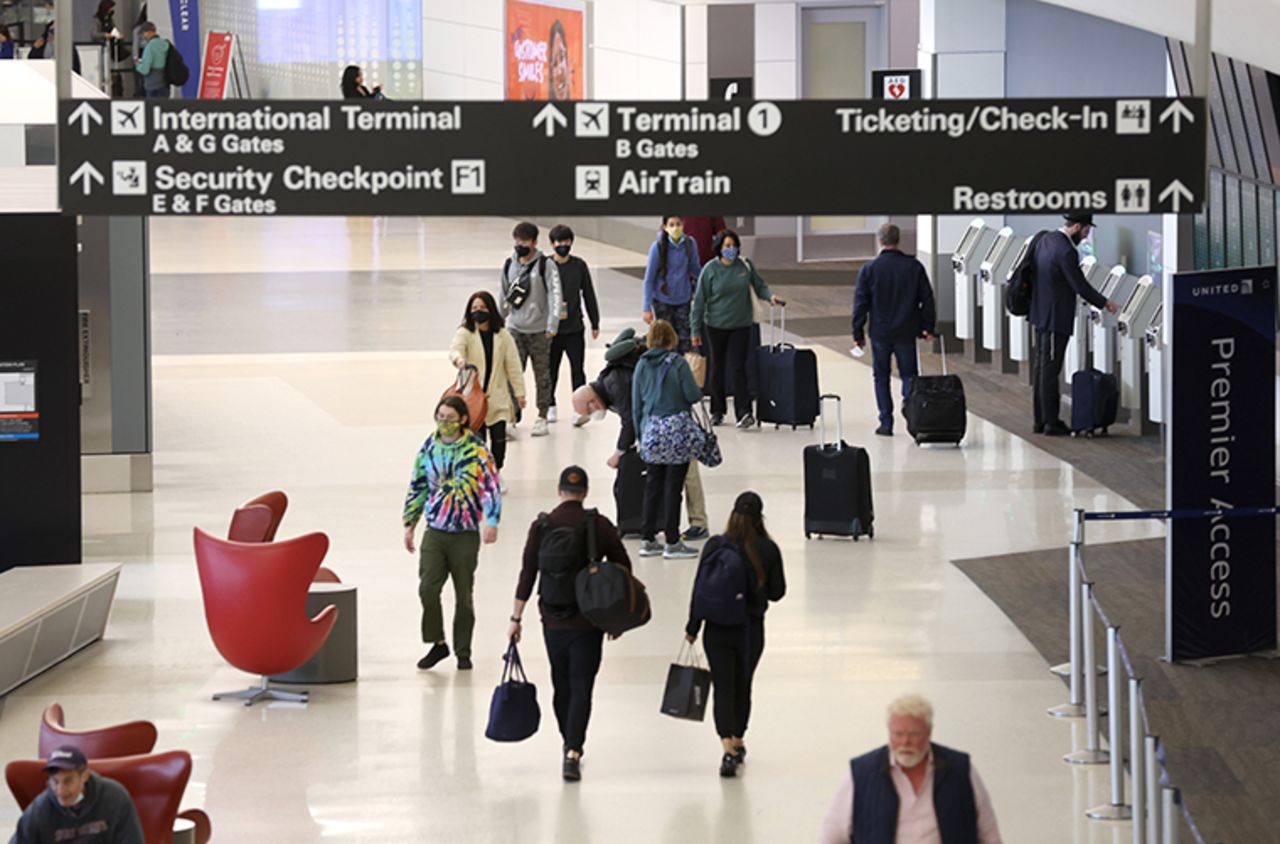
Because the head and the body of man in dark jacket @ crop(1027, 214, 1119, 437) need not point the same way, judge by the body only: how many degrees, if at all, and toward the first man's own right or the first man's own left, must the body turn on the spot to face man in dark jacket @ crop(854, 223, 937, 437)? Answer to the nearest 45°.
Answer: approximately 180°

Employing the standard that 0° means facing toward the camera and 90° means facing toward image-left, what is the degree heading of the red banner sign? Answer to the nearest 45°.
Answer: approximately 0°

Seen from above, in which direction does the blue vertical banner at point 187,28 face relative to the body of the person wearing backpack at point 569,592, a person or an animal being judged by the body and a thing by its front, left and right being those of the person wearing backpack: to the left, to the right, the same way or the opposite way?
the opposite way

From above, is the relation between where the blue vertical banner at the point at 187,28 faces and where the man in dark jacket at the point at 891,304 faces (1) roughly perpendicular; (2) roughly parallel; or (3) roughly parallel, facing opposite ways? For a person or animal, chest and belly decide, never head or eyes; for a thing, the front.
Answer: roughly parallel, facing opposite ways

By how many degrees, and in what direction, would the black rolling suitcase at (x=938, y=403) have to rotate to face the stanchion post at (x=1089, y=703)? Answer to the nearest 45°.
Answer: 0° — it already faces it

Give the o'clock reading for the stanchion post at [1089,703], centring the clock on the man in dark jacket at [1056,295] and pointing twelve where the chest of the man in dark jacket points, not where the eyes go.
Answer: The stanchion post is roughly at 3 o'clock from the man in dark jacket.

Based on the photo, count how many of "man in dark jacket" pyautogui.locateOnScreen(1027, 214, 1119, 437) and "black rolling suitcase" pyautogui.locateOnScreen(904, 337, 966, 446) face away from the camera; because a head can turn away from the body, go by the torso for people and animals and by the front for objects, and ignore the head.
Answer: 0

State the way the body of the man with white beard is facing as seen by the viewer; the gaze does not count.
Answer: toward the camera

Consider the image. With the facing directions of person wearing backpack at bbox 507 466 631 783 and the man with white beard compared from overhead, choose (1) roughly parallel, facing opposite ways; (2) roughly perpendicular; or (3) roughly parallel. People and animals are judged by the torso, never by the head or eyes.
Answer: roughly parallel, facing opposite ways

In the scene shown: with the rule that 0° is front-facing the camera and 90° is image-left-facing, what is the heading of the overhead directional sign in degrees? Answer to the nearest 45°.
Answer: approximately 0°

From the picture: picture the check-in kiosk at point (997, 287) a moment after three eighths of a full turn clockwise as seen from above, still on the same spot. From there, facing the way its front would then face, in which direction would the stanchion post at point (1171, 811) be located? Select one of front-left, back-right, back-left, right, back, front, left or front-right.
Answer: back

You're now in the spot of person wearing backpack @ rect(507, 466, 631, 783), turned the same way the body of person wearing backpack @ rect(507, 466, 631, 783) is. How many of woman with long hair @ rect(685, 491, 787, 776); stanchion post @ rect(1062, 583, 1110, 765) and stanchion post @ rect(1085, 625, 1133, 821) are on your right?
3

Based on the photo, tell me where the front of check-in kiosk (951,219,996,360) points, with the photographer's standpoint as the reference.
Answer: facing the viewer and to the left of the viewer

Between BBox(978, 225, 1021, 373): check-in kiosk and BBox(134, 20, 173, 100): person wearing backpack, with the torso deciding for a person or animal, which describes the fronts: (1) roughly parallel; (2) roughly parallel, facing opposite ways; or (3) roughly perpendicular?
roughly parallel

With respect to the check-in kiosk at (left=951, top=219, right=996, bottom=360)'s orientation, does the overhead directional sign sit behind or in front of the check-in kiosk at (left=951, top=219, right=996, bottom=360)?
in front

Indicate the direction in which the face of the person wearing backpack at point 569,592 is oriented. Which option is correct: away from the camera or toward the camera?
away from the camera

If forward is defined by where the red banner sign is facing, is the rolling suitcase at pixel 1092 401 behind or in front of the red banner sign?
in front

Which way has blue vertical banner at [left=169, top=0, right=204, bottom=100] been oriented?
toward the camera

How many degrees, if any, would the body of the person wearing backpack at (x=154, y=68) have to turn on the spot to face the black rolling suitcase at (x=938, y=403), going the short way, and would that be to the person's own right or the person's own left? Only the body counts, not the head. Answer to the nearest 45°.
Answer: approximately 135° to the person's own left
